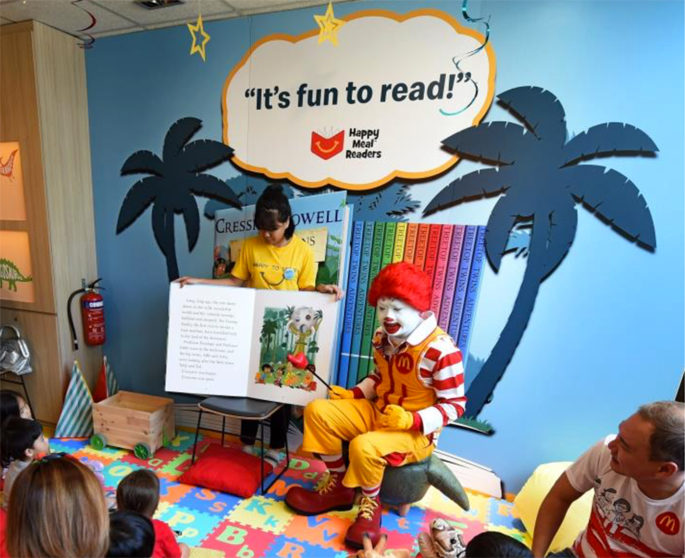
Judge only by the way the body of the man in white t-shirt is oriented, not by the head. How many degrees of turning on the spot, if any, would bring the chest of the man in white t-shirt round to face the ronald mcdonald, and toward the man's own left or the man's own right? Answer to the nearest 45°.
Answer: approximately 45° to the man's own right

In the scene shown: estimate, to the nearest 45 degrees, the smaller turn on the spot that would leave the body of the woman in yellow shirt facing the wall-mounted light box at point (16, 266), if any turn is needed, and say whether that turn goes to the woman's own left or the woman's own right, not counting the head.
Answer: approximately 135° to the woman's own right

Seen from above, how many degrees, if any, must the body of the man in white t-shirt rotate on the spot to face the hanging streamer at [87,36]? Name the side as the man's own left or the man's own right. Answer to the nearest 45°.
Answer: approximately 45° to the man's own right

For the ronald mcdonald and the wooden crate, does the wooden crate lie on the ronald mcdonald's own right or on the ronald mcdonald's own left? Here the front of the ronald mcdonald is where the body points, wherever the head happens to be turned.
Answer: on the ronald mcdonald's own right

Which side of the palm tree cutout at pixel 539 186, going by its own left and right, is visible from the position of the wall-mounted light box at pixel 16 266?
right

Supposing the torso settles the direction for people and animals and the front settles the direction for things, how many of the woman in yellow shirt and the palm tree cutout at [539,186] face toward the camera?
2

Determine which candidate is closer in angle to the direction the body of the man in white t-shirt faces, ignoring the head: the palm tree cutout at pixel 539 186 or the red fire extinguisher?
the red fire extinguisher

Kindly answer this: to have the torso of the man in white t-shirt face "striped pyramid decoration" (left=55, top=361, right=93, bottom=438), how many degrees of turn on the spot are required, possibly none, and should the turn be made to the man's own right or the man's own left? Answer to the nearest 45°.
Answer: approximately 45° to the man's own right

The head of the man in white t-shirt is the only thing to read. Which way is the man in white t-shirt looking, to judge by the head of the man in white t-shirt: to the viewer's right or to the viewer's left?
to the viewer's left
